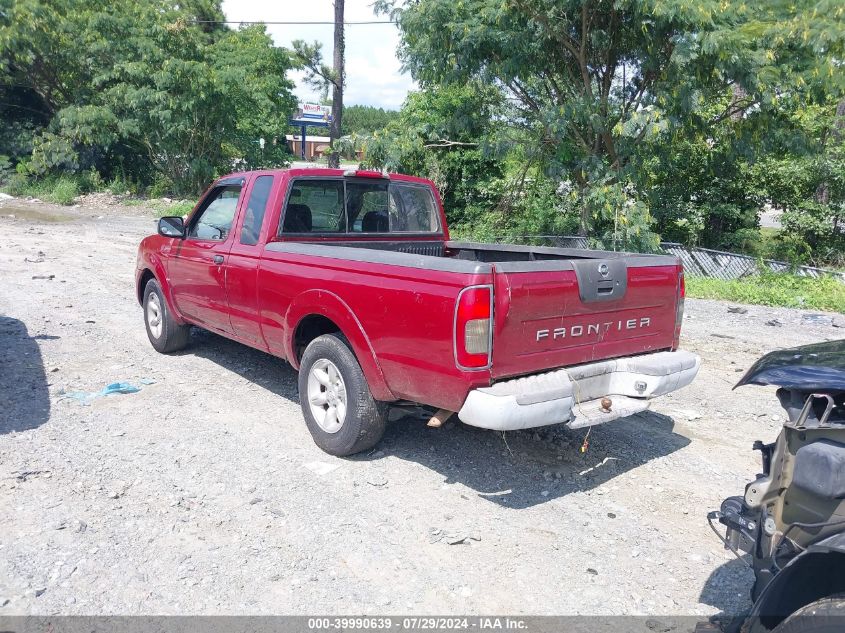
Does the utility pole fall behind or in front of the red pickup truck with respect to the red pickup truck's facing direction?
in front

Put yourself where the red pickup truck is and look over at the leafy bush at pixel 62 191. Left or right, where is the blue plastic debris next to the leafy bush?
left

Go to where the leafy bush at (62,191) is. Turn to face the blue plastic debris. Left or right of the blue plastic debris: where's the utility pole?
left

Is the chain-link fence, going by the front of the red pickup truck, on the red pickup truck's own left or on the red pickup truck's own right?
on the red pickup truck's own right

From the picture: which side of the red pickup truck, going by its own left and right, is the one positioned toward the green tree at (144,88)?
front

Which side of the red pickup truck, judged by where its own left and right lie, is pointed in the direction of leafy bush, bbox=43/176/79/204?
front

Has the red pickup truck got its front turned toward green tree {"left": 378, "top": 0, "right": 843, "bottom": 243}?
no

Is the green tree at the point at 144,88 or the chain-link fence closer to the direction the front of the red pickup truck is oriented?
the green tree

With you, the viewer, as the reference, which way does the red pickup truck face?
facing away from the viewer and to the left of the viewer

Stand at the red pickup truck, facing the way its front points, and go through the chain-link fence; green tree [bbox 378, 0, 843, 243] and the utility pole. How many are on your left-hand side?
0

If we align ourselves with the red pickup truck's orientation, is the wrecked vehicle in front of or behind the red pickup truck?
behind
